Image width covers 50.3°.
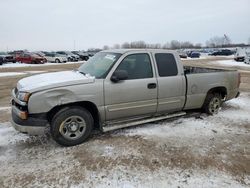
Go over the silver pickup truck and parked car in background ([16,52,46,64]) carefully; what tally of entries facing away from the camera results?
0

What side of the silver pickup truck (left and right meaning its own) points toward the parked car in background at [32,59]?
right

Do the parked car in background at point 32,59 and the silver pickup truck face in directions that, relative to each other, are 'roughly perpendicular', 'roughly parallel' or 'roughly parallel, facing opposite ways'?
roughly perpendicular

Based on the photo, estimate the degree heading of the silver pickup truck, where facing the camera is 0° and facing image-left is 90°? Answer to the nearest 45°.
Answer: approximately 45°
